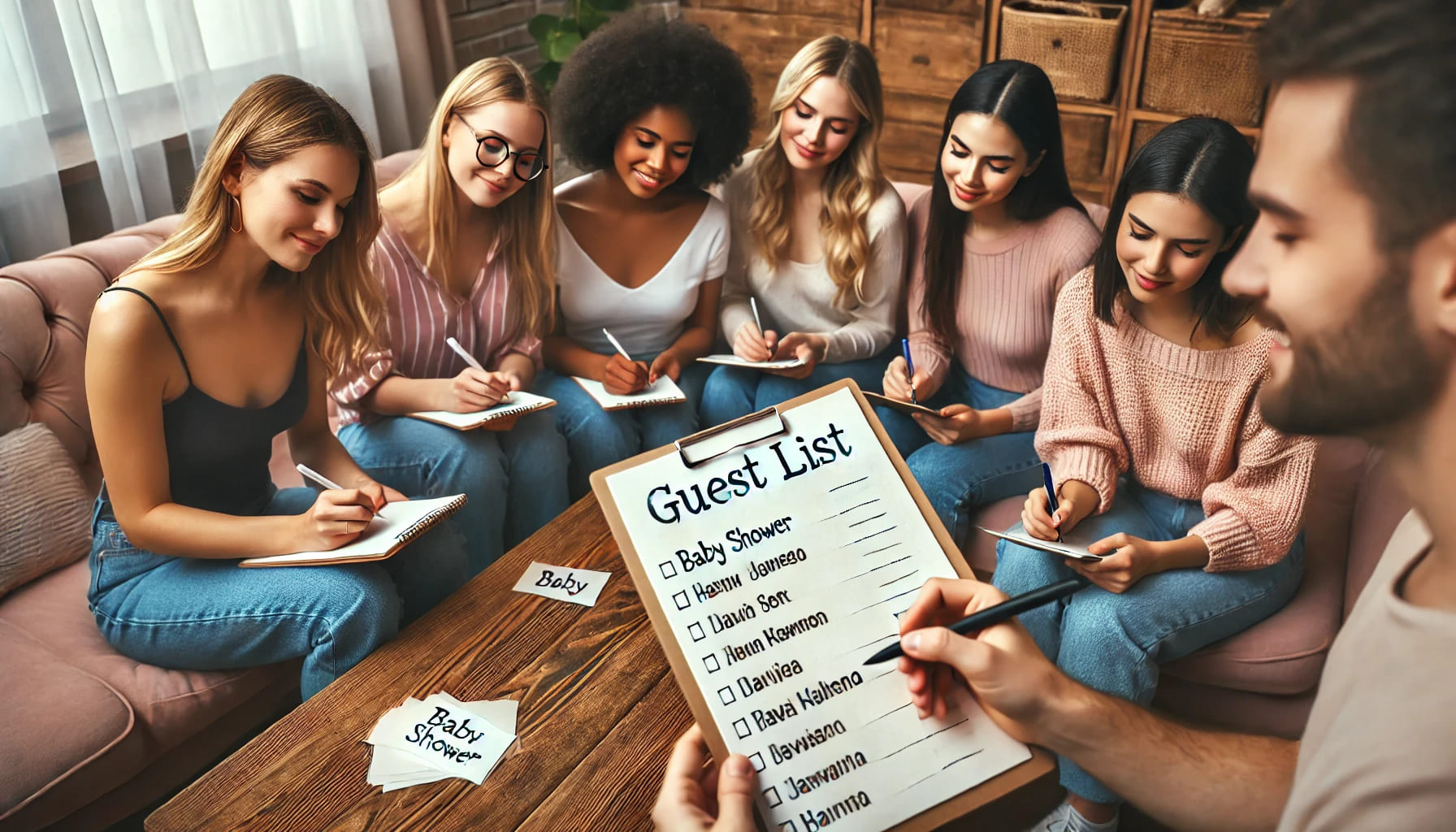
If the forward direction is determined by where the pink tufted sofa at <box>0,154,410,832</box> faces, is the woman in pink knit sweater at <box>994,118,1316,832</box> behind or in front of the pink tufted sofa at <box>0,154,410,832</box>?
in front

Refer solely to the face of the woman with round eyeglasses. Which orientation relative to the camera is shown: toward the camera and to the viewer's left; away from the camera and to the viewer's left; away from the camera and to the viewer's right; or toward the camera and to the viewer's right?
toward the camera and to the viewer's right

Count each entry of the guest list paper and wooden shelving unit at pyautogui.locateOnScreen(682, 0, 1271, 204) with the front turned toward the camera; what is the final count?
2

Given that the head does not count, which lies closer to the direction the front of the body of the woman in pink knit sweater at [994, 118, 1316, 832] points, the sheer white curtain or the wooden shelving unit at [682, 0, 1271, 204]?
the sheer white curtain

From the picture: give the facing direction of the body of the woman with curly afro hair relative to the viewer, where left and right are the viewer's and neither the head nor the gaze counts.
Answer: facing the viewer

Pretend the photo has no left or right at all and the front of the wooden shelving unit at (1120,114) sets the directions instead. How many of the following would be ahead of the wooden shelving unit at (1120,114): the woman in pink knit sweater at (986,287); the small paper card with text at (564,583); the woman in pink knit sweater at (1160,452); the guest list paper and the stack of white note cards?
5

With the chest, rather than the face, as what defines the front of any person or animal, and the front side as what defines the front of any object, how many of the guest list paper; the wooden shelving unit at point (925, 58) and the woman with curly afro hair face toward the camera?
3

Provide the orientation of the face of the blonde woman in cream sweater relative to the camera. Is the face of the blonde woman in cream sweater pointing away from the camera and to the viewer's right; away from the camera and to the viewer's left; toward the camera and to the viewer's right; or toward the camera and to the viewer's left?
toward the camera and to the viewer's left

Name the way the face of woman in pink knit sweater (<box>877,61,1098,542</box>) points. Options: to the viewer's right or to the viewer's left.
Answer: to the viewer's left

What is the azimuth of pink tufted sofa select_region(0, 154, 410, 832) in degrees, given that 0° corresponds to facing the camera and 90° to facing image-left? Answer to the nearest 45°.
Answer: approximately 315°

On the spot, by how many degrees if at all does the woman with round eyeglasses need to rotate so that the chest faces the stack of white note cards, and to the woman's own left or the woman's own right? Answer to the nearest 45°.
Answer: approximately 45° to the woman's own right

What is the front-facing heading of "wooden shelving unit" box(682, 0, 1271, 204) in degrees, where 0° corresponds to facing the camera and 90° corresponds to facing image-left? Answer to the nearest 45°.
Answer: approximately 0°

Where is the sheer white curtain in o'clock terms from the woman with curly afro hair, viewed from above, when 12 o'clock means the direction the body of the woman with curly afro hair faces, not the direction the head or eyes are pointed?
The sheer white curtain is roughly at 4 o'clock from the woman with curly afro hair.

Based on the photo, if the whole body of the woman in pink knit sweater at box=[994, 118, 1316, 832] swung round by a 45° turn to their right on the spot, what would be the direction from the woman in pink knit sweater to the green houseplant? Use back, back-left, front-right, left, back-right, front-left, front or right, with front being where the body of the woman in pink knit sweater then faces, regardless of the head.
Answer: front-right

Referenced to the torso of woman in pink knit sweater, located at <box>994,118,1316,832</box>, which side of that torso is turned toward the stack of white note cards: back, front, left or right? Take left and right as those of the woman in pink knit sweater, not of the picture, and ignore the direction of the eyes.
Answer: front
